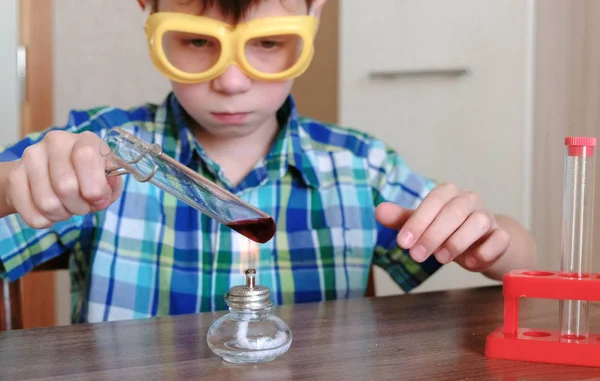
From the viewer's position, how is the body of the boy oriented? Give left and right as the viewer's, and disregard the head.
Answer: facing the viewer

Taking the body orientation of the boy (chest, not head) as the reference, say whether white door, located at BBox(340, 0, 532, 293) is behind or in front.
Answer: behind

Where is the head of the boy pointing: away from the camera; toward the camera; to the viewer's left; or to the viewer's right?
toward the camera

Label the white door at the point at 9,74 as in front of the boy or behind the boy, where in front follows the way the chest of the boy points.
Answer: behind
